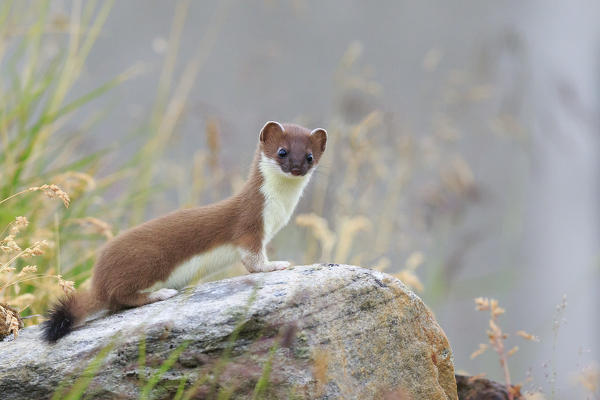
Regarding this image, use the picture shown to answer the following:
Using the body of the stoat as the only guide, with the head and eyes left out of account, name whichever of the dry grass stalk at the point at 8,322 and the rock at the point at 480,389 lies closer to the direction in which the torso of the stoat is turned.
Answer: the rock

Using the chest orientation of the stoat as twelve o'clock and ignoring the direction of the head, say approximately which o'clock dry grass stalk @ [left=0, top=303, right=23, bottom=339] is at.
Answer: The dry grass stalk is roughly at 5 o'clock from the stoat.

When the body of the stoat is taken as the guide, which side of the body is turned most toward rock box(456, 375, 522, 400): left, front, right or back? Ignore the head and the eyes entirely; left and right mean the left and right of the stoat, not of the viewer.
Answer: front

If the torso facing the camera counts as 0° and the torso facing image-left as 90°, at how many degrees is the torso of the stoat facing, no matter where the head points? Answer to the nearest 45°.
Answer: approximately 270°
